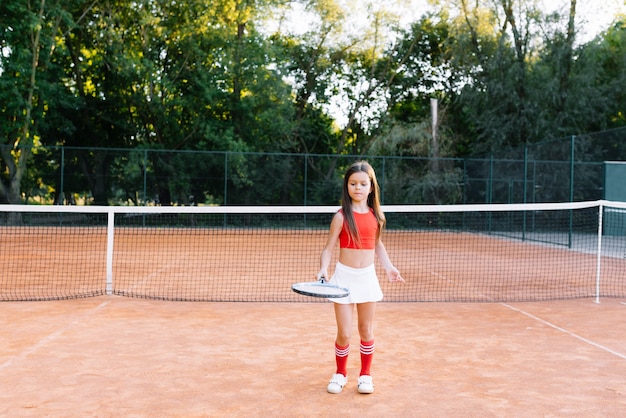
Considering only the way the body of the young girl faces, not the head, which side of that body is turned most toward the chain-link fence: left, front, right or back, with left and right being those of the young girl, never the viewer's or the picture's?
back

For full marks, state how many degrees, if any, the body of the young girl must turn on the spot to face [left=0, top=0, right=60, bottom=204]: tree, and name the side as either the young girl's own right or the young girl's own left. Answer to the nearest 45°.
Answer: approximately 135° to the young girl's own right

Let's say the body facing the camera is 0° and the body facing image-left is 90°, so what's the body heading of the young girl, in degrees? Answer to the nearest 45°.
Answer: approximately 0°

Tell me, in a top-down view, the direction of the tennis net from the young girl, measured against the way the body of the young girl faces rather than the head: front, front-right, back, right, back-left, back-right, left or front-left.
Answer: back
